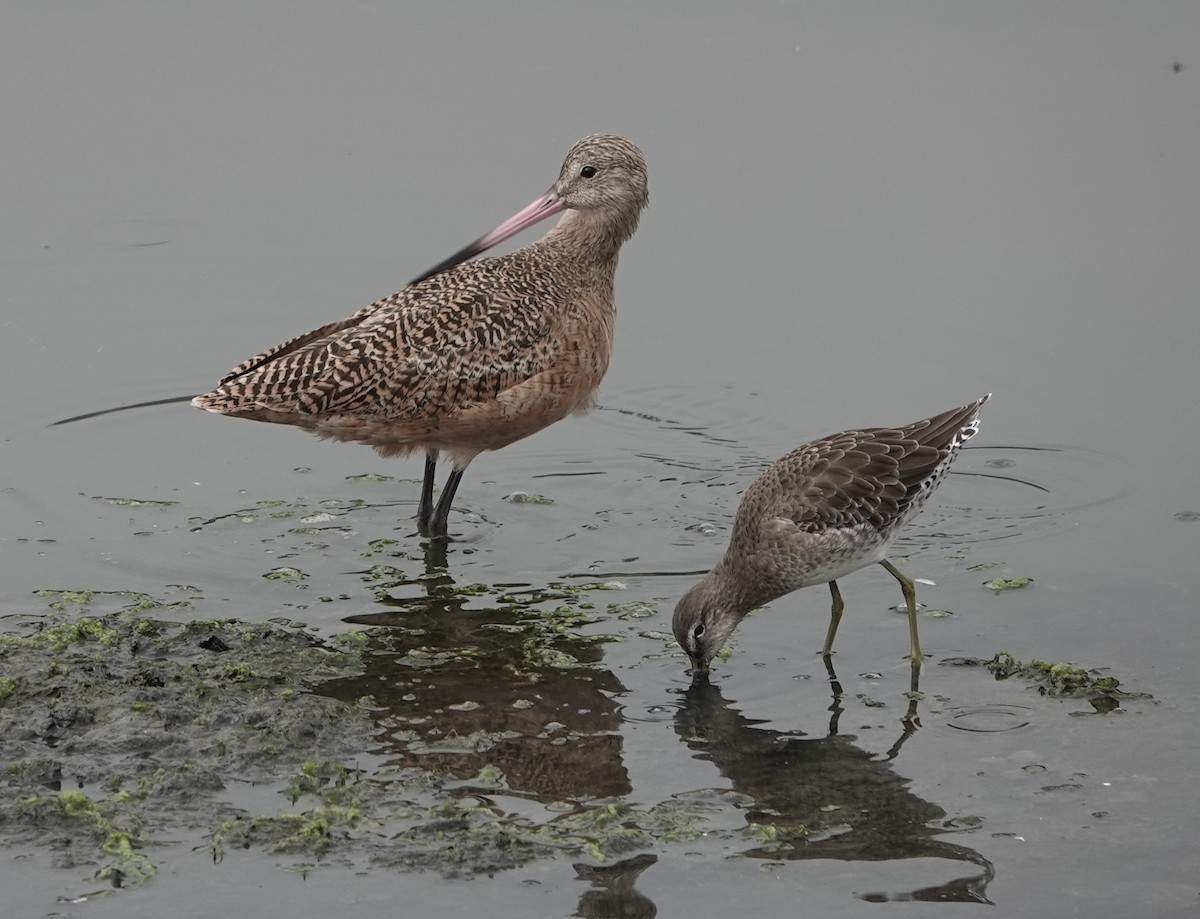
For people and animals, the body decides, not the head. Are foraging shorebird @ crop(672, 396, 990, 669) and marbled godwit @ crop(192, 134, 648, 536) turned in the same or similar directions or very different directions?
very different directions

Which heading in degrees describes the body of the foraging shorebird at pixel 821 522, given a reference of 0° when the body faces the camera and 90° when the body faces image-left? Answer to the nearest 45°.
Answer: approximately 90°

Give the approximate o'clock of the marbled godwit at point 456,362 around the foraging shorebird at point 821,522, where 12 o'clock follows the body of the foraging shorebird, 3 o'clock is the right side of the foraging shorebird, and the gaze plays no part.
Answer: The marbled godwit is roughly at 1 o'clock from the foraging shorebird.

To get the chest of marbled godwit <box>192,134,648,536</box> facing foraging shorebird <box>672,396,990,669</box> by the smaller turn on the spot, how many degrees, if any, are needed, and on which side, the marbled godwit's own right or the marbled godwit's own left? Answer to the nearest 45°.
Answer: approximately 45° to the marbled godwit's own right

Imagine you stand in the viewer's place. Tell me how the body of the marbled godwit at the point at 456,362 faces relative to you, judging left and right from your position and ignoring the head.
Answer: facing to the right of the viewer

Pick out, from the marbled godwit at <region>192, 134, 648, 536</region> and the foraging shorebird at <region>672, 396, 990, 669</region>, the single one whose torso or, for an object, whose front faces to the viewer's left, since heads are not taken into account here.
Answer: the foraging shorebird

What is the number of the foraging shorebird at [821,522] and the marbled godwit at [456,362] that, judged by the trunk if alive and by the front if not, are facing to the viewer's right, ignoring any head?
1
